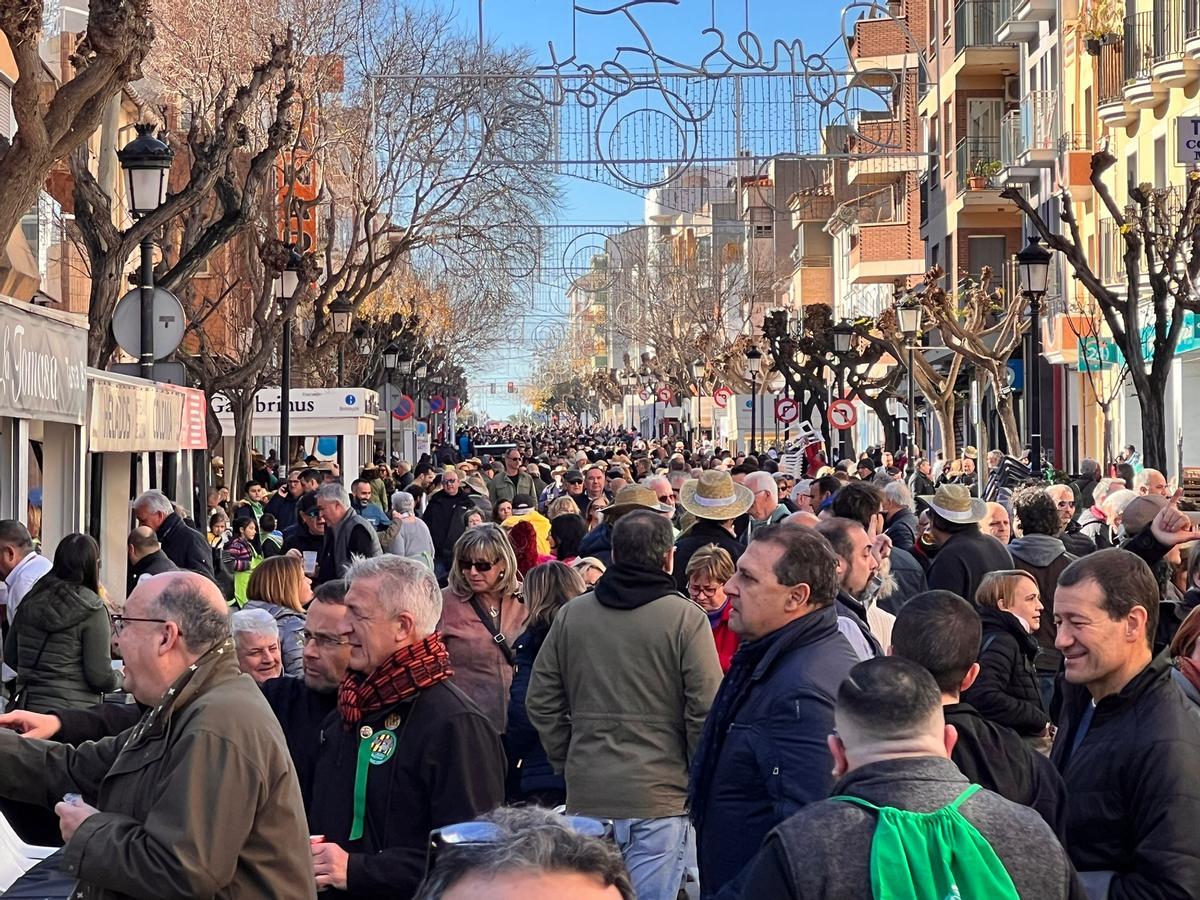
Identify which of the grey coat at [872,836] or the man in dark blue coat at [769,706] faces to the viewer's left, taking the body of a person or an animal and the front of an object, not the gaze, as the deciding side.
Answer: the man in dark blue coat

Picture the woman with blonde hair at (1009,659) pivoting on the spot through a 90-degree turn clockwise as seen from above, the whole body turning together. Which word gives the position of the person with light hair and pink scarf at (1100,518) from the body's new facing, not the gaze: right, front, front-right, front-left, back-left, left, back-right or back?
back

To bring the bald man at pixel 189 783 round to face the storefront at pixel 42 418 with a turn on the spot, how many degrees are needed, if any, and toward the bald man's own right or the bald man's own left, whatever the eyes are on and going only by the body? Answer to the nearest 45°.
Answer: approximately 90° to the bald man's own right

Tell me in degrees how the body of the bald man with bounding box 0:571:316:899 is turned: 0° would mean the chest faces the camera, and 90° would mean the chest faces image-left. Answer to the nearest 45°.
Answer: approximately 90°

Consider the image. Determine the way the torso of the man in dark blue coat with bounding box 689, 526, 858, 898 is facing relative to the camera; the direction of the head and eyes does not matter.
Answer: to the viewer's left
